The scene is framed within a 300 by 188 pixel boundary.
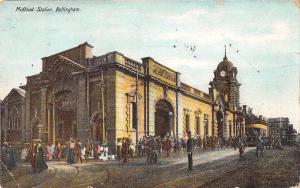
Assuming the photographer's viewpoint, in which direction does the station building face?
facing the viewer and to the right of the viewer
